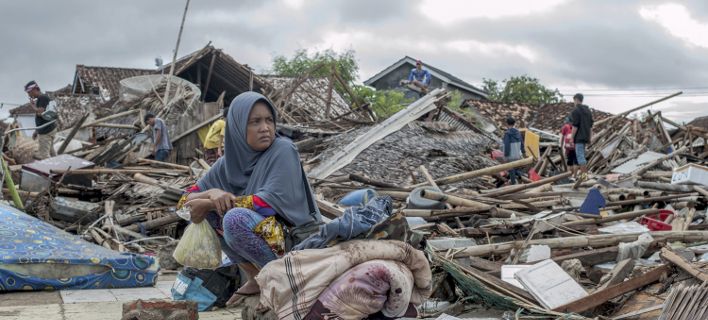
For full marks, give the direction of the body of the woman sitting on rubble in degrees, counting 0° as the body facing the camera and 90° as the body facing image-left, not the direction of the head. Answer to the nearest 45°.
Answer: approximately 45°

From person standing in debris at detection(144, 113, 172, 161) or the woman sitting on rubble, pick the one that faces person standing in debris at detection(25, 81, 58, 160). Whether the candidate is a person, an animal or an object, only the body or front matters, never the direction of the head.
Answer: person standing in debris at detection(144, 113, 172, 161)

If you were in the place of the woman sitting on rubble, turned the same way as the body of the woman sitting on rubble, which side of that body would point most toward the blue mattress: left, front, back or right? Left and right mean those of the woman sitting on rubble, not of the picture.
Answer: right

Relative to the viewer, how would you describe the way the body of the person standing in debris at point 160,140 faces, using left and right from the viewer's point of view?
facing to the left of the viewer
